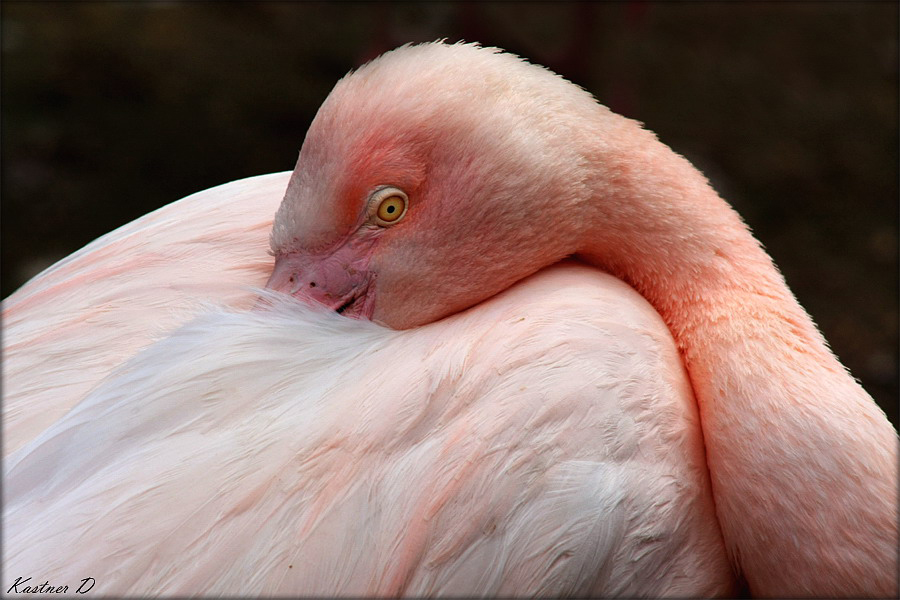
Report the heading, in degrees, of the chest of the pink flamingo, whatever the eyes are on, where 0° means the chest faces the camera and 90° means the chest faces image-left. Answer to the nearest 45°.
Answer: approximately 270°
